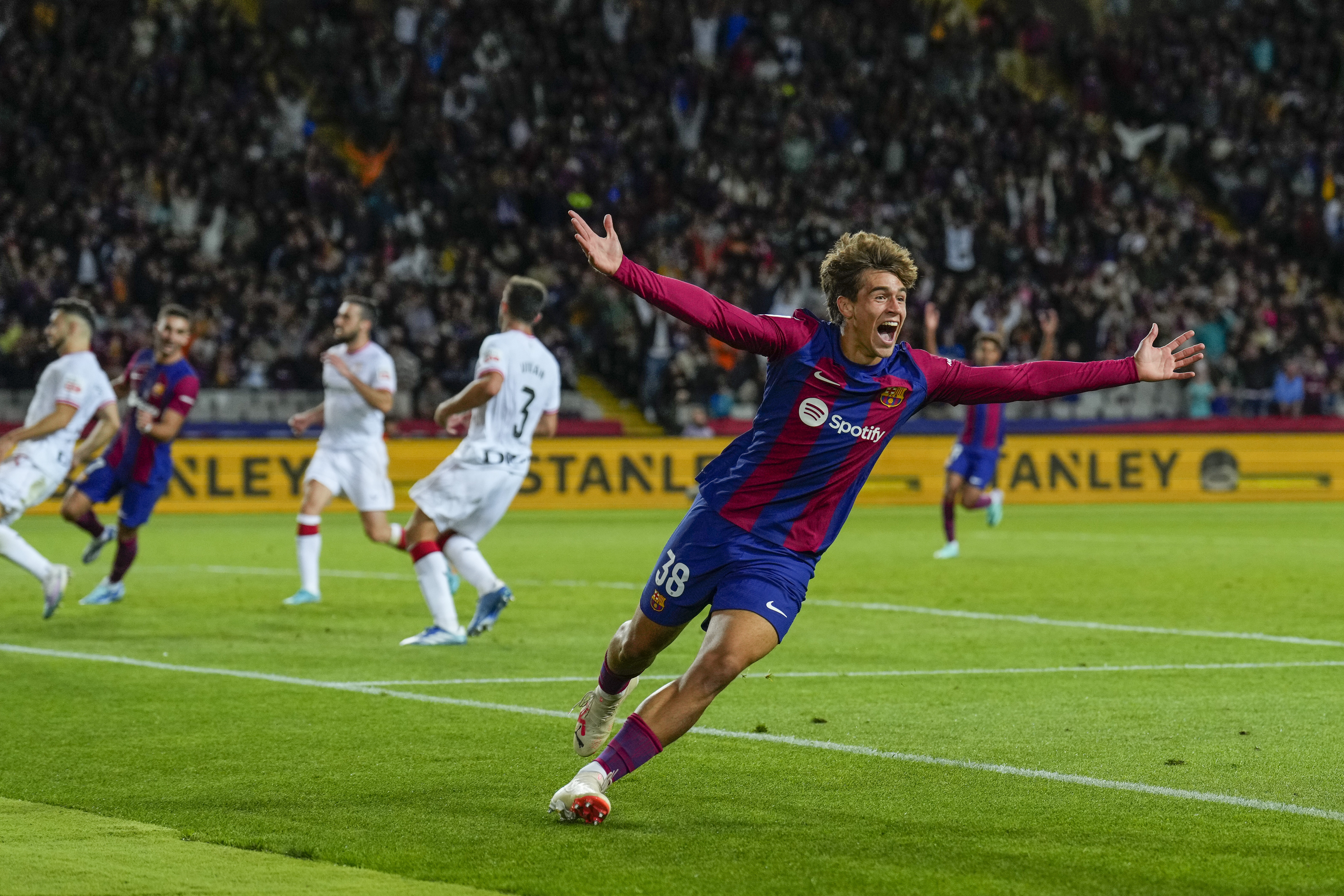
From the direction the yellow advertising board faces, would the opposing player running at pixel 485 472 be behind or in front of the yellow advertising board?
in front

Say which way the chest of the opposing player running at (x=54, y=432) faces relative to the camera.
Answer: to the viewer's left

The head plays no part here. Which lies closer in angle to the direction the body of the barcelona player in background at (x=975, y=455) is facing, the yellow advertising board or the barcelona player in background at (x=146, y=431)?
the barcelona player in background

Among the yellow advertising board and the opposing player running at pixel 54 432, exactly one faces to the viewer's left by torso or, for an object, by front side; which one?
the opposing player running

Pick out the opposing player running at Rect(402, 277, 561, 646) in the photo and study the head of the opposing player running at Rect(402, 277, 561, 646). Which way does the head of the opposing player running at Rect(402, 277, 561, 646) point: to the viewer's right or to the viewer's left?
to the viewer's left

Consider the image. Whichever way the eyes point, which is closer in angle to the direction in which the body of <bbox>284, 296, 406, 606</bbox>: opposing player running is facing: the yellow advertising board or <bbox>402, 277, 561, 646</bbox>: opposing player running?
the opposing player running

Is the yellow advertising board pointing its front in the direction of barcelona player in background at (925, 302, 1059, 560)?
yes

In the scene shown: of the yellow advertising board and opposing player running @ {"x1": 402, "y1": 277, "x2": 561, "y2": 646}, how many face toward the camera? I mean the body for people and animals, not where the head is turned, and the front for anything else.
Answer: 1

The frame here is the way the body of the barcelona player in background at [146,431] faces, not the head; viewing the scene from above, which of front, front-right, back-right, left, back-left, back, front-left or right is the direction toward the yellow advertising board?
back

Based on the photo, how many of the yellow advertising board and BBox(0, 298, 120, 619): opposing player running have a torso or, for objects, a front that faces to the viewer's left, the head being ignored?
1

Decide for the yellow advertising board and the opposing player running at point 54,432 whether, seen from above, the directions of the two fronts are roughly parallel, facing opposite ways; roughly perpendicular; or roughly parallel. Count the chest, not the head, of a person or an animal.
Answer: roughly perpendicular

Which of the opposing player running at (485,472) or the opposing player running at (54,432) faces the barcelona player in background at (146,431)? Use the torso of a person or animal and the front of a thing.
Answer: the opposing player running at (485,472)

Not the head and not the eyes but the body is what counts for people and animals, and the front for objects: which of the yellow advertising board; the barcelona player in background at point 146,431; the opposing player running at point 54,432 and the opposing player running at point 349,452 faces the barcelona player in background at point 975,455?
the yellow advertising board
